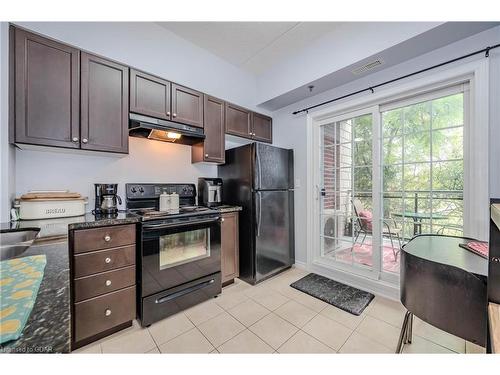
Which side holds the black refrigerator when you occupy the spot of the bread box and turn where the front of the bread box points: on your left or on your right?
on your left

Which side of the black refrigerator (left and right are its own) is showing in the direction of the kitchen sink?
right

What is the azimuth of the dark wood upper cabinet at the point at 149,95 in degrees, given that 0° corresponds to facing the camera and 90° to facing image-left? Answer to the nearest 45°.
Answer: approximately 315°

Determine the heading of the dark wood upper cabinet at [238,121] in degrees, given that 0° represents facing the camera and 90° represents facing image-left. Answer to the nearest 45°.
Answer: approximately 315°

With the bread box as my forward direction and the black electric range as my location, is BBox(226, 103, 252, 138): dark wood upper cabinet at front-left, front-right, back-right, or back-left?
back-right

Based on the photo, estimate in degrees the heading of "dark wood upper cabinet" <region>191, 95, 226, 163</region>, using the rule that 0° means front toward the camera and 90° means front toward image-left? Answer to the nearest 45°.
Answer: approximately 315°

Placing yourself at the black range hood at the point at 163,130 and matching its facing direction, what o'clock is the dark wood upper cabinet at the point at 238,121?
The dark wood upper cabinet is roughly at 10 o'clock from the black range hood.

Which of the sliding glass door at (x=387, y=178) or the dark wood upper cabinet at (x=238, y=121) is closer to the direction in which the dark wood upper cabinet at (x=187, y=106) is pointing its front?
the sliding glass door
